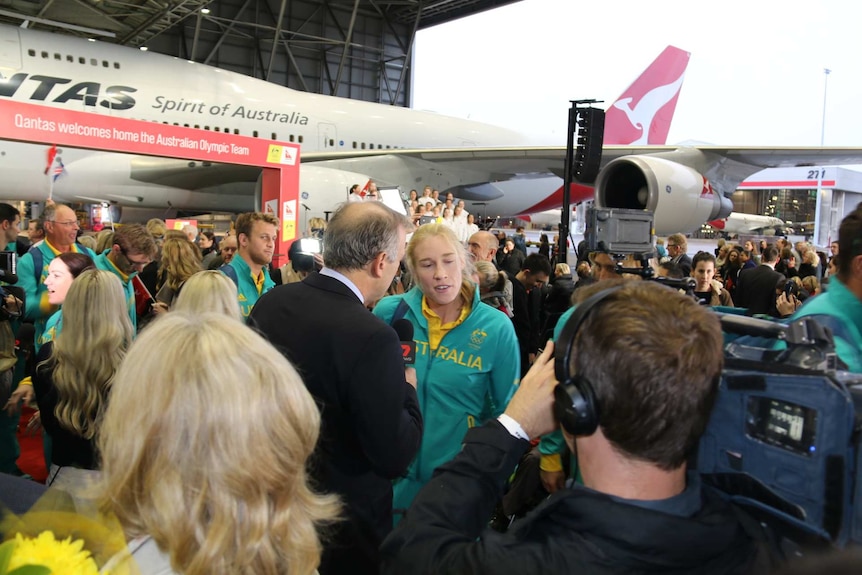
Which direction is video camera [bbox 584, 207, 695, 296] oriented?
to the viewer's left

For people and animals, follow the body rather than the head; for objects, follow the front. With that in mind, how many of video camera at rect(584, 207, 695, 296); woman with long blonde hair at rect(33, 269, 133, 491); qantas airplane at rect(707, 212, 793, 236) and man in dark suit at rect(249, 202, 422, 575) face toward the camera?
0

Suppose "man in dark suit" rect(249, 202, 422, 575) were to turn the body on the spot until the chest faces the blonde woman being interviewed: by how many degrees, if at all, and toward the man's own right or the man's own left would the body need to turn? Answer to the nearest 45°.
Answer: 0° — they already face them

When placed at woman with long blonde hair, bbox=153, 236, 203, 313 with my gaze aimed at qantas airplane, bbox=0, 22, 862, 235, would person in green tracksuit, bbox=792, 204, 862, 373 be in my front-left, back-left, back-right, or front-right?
back-right

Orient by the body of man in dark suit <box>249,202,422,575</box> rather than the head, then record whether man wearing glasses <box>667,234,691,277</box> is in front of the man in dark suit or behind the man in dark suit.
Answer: in front

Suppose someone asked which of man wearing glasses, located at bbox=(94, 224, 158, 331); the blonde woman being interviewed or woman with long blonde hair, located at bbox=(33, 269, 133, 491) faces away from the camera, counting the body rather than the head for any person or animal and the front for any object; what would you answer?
the woman with long blonde hair

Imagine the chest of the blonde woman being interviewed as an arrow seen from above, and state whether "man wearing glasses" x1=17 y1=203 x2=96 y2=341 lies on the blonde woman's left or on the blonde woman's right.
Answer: on the blonde woman's right

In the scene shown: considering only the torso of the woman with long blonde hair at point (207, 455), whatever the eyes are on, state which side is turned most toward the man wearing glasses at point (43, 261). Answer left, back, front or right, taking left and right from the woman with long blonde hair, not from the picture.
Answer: front

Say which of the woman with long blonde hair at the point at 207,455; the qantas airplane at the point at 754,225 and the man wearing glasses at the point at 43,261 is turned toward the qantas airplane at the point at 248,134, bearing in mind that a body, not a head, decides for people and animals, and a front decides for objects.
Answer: the woman with long blonde hair

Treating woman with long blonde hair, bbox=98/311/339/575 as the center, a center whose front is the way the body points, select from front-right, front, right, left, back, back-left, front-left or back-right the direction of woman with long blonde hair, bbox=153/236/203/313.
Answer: front

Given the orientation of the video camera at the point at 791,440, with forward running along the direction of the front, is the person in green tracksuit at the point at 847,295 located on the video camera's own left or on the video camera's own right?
on the video camera's own right

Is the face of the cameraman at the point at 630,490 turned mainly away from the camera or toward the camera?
away from the camera

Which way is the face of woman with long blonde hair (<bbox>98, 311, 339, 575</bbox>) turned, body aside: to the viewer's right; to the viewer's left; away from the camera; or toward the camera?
away from the camera
